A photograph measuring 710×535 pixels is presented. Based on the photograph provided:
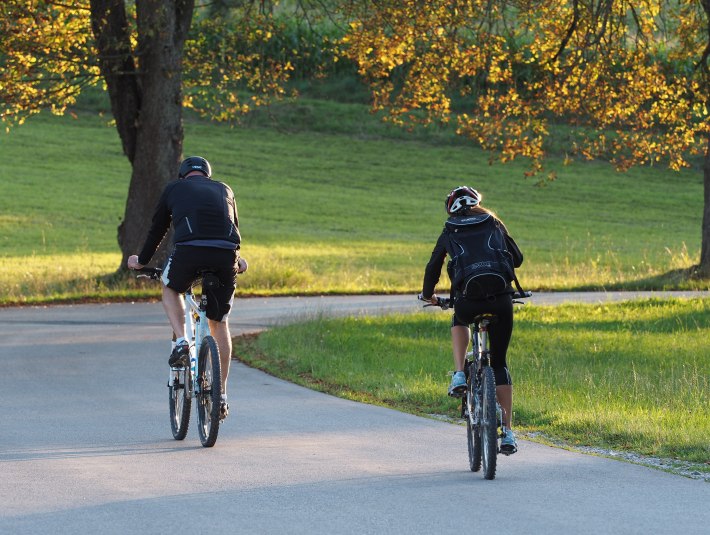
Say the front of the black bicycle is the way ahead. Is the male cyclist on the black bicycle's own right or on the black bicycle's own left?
on the black bicycle's own left

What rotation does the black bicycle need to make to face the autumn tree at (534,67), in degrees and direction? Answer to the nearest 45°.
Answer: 0° — it already faces it

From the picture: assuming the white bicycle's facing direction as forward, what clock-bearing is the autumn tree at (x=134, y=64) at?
The autumn tree is roughly at 12 o'clock from the white bicycle.

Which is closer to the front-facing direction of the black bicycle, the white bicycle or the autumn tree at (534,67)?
the autumn tree

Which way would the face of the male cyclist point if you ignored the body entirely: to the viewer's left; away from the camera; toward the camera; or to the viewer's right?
away from the camera

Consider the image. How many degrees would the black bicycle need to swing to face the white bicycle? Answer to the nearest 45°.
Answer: approximately 45° to its left

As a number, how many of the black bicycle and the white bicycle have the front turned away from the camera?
2

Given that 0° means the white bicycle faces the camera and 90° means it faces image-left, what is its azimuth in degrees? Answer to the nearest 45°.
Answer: approximately 180°

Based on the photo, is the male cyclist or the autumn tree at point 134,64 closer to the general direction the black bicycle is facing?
the autumn tree

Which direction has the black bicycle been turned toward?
away from the camera
